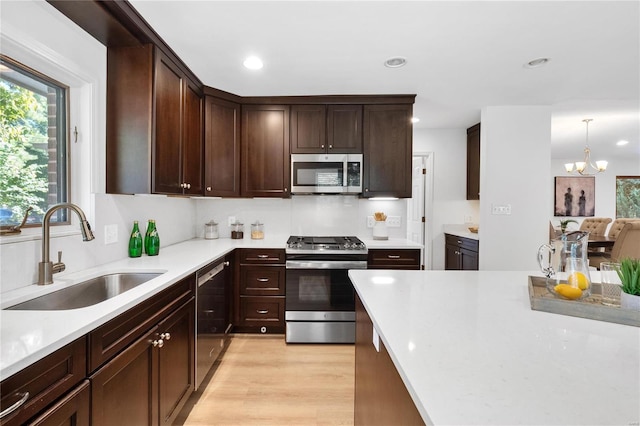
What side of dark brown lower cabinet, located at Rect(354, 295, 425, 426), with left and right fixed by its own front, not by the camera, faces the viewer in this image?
left

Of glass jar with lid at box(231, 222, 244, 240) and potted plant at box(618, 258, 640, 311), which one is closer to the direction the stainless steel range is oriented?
the potted plant

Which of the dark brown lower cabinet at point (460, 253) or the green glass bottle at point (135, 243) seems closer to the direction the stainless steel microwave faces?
the green glass bottle

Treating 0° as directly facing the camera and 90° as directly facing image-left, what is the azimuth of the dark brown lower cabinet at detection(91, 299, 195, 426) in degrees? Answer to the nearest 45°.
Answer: approximately 315°

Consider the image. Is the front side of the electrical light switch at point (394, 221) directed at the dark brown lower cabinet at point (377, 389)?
yes

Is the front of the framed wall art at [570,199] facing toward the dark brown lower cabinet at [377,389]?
yes

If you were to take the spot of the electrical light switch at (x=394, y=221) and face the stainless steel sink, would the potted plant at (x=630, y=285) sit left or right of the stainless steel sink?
left

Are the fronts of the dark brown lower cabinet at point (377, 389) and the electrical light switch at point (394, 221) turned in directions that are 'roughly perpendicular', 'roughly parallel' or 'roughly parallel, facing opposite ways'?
roughly perpendicular

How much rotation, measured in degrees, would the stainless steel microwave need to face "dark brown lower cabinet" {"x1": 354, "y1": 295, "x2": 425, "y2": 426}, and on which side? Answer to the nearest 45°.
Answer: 0° — it already faces it

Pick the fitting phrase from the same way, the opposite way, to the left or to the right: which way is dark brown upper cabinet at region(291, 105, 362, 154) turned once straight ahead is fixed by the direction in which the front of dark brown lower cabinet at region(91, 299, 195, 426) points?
to the right
